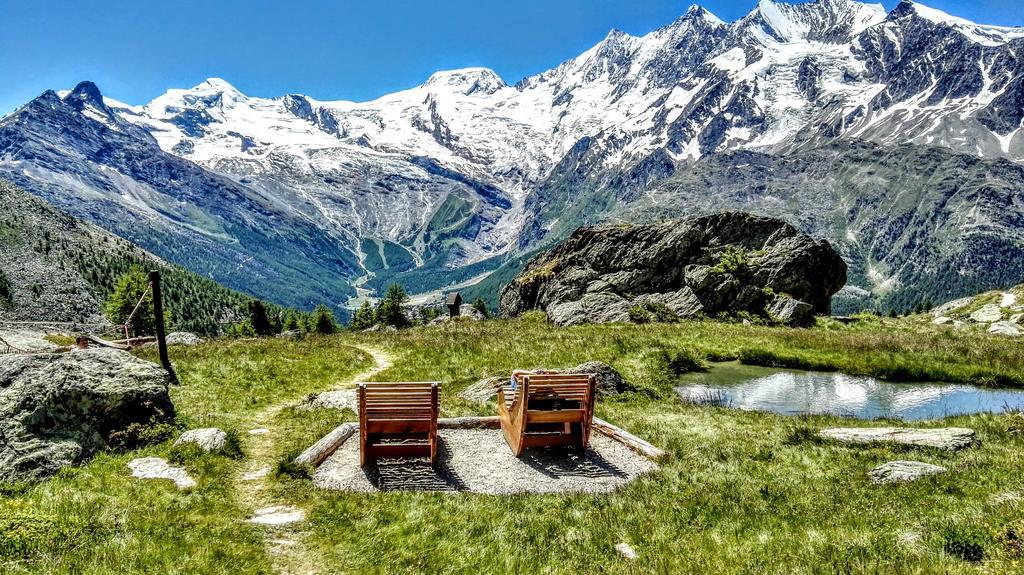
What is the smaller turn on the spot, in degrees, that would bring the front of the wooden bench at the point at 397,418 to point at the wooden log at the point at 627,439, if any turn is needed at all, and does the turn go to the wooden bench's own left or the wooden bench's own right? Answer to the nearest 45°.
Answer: approximately 90° to the wooden bench's own right

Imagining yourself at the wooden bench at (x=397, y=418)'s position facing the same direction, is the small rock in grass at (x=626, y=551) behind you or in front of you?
behind

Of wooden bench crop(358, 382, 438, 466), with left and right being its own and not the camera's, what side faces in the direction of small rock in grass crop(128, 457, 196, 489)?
left

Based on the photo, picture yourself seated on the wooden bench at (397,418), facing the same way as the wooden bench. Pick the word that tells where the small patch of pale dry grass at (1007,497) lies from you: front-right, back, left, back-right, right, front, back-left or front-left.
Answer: back-right

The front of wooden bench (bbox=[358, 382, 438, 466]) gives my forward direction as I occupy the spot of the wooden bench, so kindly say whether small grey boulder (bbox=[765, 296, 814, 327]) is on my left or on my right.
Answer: on my right

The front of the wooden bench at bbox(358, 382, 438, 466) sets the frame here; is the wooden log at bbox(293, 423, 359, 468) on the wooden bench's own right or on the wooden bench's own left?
on the wooden bench's own left

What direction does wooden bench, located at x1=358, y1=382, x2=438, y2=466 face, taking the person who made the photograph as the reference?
facing away from the viewer

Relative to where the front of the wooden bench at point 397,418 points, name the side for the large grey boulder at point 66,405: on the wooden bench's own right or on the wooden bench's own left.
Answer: on the wooden bench's own left

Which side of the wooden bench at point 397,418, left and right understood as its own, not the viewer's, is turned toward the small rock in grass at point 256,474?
left

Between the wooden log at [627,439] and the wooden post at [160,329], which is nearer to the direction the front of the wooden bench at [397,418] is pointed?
the wooden post

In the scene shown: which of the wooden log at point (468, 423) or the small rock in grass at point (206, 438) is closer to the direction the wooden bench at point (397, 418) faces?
the wooden log

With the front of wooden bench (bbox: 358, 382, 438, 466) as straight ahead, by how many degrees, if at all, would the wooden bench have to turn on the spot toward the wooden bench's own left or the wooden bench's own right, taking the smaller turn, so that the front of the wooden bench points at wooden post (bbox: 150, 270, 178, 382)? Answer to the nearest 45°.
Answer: approximately 45° to the wooden bench's own left

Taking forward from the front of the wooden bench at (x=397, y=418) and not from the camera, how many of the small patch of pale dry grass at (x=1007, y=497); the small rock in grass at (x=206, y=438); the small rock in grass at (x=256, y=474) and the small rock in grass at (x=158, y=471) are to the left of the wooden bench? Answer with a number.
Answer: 3

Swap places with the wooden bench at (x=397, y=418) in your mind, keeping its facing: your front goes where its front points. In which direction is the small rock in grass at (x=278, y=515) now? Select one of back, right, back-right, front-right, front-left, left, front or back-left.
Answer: back-left

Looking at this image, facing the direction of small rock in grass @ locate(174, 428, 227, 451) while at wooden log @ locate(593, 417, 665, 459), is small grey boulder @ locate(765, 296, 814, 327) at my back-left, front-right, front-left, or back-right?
back-right

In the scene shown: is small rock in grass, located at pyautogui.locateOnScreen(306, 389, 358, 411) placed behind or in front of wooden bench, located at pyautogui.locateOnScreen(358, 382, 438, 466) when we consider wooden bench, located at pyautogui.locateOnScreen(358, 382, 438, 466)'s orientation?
in front

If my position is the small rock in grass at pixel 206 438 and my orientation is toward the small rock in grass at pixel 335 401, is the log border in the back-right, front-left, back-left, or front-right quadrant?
front-right

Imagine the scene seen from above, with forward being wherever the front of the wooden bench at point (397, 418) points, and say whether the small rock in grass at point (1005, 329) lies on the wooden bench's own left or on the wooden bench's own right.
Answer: on the wooden bench's own right

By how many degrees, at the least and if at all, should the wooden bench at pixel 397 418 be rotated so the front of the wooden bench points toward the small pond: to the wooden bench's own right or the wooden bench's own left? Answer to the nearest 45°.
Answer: approximately 90° to the wooden bench's own right

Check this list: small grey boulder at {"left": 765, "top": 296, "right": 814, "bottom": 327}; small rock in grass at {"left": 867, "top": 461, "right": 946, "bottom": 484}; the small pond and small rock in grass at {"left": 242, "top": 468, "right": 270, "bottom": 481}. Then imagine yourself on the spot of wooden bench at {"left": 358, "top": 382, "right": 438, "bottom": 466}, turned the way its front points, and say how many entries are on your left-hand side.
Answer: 1

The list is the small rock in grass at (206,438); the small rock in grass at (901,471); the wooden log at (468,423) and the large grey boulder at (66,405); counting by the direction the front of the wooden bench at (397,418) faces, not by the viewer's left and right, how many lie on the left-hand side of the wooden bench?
2
